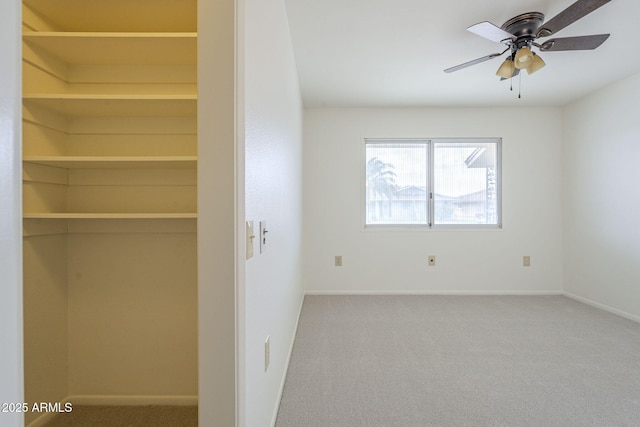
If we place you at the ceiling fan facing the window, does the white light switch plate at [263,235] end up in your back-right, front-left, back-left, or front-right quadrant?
back-left

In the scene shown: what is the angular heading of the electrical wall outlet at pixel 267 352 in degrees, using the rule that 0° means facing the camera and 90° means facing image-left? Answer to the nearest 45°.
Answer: approximately 270°

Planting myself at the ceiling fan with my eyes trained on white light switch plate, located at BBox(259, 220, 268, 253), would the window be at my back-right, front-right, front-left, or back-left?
back-right
